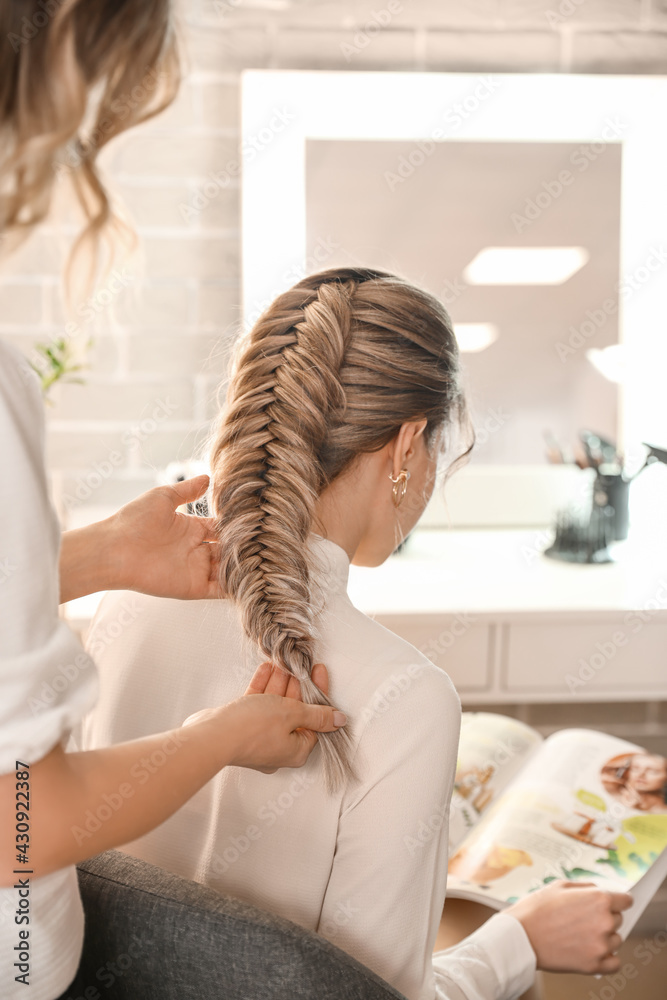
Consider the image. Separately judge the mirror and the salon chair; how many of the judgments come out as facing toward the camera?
1

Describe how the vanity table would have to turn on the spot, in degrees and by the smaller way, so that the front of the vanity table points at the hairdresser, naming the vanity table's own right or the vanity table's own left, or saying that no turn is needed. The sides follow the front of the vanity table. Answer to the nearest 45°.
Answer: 0° — it already faces them

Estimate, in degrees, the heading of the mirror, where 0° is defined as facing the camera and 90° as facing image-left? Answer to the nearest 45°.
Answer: approximately 0°

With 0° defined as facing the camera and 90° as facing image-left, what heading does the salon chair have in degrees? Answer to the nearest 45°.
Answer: approximately 225°

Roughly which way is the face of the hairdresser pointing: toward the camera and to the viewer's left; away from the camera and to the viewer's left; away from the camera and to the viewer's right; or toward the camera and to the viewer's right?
away from the camera and to the viewer's right
